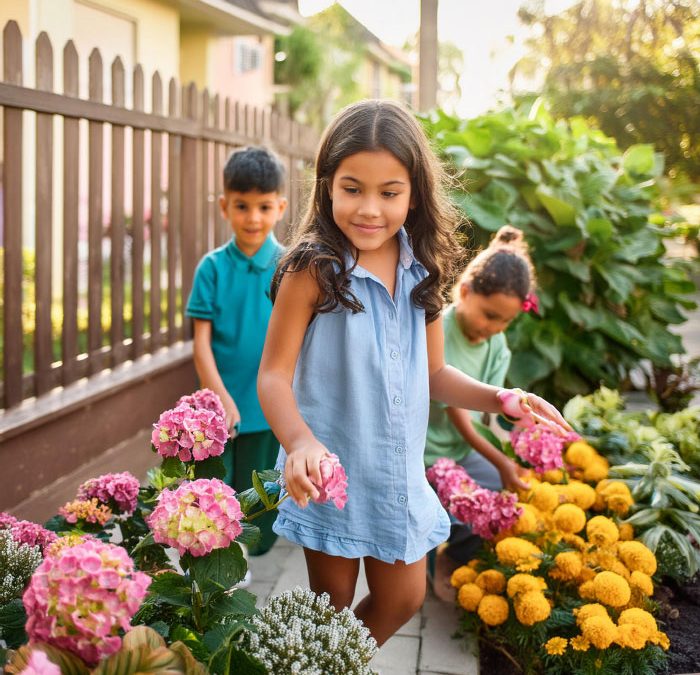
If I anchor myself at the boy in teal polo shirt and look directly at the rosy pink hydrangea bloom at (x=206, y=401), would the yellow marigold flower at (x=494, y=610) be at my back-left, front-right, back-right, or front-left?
front-left

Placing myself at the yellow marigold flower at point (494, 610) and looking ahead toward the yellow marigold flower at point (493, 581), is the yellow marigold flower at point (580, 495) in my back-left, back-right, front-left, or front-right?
front-right

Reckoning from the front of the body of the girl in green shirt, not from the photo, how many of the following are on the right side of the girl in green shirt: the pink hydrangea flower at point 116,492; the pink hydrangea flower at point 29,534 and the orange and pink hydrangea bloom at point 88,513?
3

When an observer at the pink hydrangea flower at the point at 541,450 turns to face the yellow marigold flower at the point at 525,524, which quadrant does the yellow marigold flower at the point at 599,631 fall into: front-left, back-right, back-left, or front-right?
front-left
